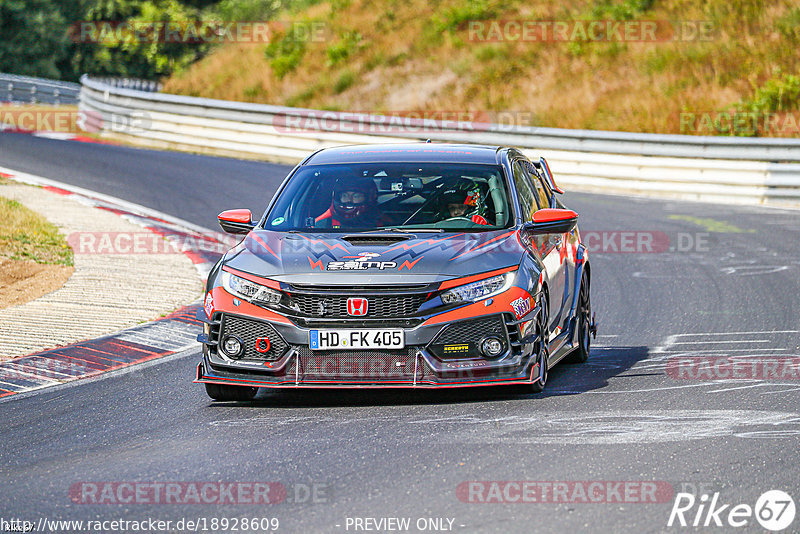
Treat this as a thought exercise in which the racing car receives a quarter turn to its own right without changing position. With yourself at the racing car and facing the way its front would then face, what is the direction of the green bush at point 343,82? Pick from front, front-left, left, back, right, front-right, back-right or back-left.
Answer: right

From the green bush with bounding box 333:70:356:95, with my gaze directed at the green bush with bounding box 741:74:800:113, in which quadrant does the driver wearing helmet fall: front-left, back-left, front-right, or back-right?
front-right

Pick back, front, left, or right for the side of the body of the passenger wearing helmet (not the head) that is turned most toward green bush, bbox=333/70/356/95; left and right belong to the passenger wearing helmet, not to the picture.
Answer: back

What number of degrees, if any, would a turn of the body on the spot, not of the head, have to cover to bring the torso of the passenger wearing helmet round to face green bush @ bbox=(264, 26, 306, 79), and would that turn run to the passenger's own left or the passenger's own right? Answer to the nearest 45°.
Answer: approximately 180°

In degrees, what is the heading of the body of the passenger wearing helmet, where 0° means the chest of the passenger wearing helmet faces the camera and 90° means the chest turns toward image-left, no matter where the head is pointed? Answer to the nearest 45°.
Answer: approximately 0°

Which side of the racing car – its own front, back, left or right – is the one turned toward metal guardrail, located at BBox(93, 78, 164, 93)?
back

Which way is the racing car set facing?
toward the camera

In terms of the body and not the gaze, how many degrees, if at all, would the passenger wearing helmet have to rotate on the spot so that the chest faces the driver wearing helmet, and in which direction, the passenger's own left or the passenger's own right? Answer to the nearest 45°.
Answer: approximately 90° to the passenger's own left

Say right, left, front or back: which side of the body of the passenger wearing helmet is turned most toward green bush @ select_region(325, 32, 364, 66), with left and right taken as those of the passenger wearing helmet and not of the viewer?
back

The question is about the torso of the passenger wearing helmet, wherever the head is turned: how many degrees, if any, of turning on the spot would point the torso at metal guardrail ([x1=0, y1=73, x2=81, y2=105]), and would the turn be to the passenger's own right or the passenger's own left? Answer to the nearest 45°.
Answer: approximately 180°

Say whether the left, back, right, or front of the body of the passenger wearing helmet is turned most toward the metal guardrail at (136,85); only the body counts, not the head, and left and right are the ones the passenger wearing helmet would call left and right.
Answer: back

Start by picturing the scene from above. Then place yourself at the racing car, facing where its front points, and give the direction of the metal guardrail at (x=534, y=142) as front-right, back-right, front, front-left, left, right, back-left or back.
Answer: back
